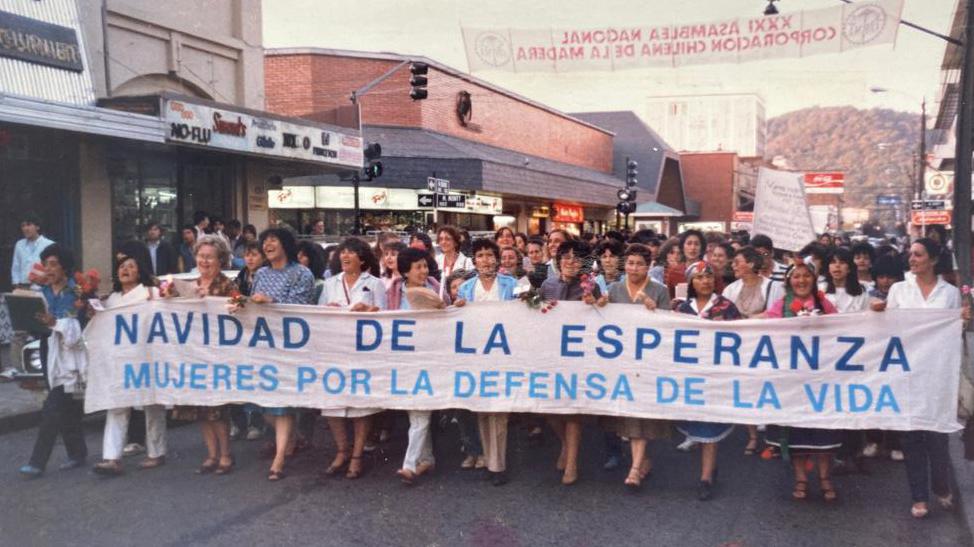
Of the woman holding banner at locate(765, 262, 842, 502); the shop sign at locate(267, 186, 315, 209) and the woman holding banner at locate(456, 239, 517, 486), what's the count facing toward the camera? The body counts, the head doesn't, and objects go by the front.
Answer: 3

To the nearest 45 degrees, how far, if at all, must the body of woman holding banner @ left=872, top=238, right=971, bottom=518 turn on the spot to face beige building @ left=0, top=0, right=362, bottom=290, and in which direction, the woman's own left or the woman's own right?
approximately 90° to the woman's own right

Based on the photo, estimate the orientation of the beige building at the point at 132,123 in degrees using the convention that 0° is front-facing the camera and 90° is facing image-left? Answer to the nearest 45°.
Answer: approximately 315°

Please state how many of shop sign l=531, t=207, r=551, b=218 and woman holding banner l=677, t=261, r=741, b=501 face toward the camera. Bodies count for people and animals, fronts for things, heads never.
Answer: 2

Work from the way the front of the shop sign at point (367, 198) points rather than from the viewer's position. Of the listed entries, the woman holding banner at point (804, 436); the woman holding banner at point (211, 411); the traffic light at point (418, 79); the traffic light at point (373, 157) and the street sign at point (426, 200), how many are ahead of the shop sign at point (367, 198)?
5

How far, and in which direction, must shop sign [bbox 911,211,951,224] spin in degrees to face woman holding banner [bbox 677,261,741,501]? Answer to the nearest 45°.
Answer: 0° — it already faces them

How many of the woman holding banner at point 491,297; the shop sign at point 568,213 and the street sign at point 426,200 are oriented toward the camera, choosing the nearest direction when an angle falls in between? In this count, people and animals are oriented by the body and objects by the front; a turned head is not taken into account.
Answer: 3

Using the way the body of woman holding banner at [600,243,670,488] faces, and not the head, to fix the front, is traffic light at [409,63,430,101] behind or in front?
behind

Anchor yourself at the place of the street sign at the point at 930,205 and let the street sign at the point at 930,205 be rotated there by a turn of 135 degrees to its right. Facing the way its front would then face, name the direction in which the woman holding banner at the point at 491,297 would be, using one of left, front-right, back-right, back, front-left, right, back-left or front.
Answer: back-left

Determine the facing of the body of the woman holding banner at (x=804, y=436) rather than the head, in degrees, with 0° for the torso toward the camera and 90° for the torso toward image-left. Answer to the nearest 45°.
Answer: approximately 0°
